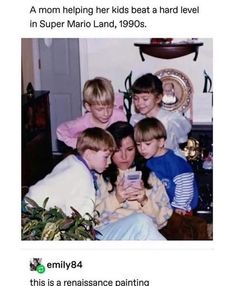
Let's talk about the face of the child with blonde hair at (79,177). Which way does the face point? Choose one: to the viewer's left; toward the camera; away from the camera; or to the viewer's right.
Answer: to the viewer's right

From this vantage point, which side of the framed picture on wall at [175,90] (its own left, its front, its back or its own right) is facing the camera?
front

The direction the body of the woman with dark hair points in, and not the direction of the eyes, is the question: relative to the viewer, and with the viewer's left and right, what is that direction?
facing the viewer

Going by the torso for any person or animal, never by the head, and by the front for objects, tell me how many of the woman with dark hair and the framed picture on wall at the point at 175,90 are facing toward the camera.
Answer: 2
